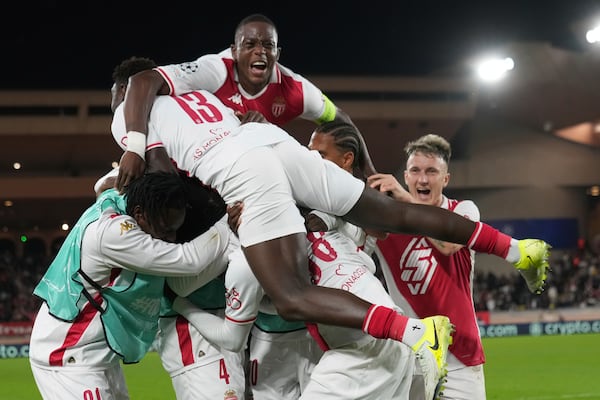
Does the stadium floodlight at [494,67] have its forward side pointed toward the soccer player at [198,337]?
yes

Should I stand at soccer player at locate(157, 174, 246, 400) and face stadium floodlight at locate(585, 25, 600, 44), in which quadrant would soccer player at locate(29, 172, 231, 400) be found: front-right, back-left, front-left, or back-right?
back-left

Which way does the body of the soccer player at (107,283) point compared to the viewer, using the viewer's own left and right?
facing to the right of the viewer

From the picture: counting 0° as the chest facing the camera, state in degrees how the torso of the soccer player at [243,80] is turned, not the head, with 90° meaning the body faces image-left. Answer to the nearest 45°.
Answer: approximately 0°

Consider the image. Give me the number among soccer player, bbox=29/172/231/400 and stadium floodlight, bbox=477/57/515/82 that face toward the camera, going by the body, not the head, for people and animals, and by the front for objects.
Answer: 1

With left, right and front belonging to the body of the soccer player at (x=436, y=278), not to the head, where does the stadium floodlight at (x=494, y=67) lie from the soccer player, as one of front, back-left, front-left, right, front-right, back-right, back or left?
back-right

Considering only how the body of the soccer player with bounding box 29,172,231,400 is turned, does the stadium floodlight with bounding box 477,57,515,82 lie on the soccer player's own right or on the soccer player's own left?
on the soccer player's own left
